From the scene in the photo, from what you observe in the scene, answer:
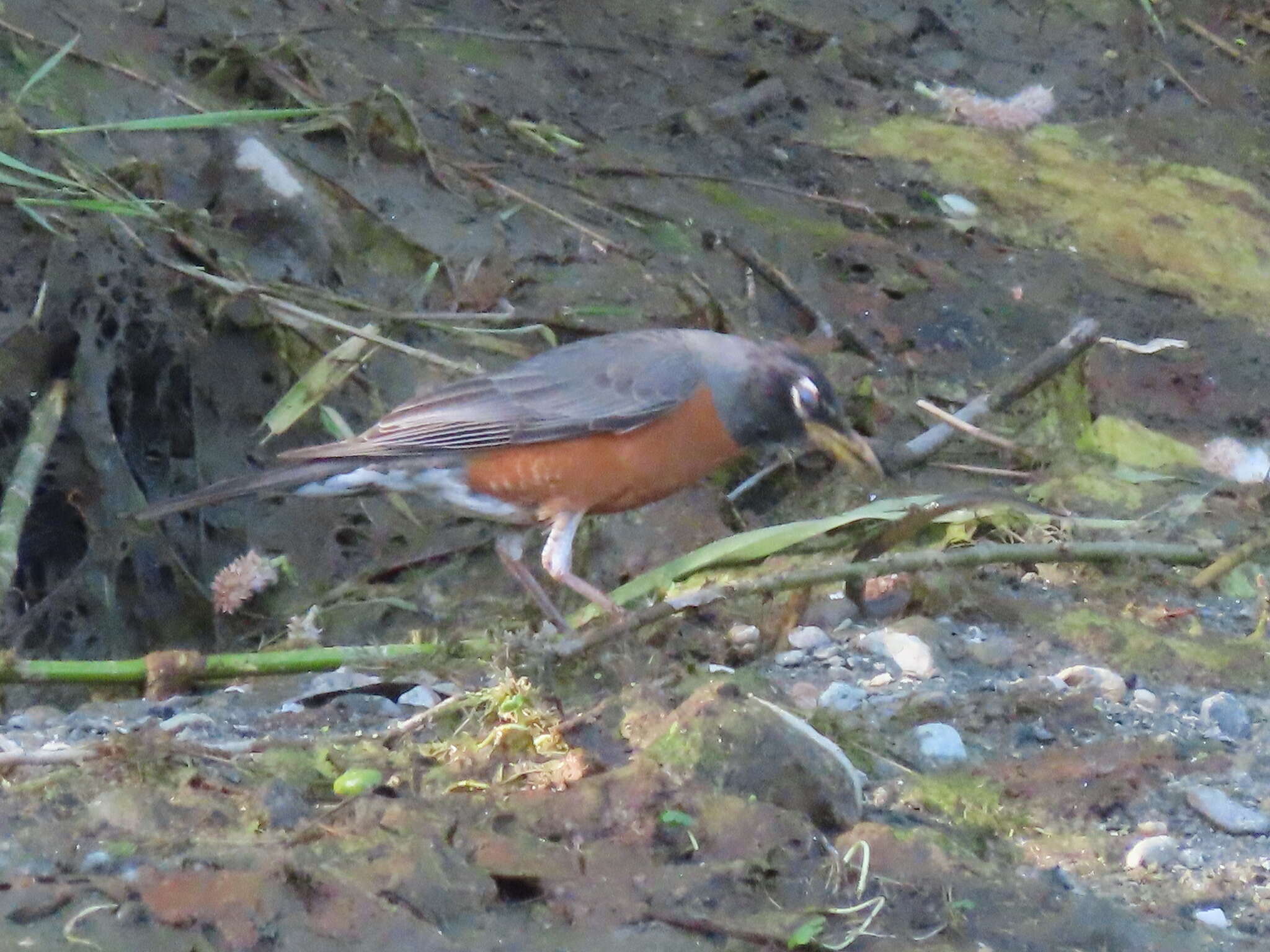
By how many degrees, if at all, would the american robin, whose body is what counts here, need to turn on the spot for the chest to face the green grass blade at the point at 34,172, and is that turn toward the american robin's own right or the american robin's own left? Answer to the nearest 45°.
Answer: approximately 180°

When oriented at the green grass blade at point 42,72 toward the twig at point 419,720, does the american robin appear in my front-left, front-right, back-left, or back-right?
front-left

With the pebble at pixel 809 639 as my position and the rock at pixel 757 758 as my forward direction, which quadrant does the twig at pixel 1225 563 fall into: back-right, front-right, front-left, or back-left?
back-left

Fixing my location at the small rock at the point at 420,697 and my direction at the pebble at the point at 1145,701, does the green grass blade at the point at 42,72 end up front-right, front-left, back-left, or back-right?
back-left

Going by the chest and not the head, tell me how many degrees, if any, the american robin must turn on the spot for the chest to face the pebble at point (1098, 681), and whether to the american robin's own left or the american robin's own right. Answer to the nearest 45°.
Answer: approximately 45° to the american robin's own right

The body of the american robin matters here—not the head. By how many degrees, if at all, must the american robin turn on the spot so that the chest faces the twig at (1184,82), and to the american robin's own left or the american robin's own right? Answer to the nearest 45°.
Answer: approximately 45° to the american robin's own left

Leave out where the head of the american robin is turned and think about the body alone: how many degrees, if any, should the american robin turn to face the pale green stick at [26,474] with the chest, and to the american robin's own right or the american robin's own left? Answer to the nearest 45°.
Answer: approximately 180°

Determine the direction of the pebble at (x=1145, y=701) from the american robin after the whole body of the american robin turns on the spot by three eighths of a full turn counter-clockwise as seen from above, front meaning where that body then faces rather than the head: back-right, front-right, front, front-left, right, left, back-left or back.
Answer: back

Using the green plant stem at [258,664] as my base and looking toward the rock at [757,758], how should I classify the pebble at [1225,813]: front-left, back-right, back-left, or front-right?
front-left

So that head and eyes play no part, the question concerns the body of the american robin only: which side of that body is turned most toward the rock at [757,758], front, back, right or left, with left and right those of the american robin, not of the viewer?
right

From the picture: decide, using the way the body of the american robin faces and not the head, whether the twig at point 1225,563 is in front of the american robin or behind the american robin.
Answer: in front

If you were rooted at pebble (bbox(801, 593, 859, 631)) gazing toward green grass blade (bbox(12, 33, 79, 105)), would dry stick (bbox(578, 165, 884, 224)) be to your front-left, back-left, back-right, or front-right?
front-right

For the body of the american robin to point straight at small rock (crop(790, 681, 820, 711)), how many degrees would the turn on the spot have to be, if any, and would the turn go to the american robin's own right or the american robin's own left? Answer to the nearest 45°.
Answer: approximately 90° to the american robin's own right

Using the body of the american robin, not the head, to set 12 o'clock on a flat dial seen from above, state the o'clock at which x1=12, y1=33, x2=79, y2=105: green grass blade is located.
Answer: The green grass blade is roughly at 7 o'clock from the american robin.

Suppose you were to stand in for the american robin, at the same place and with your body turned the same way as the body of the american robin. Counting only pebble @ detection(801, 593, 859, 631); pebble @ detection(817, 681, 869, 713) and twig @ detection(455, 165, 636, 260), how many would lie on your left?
1

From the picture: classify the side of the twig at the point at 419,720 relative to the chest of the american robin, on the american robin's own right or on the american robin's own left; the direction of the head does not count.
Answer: on the american robin's own right

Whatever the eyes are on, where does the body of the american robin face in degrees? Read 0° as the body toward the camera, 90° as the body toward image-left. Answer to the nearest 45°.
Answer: approximately 270°

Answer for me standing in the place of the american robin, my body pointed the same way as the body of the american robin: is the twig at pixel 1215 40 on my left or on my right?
on my left
